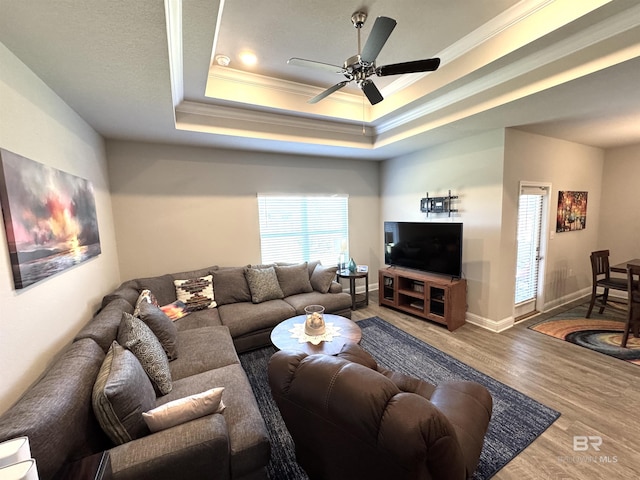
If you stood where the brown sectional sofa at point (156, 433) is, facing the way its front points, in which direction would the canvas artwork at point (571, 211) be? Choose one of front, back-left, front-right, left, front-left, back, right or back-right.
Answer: front-left

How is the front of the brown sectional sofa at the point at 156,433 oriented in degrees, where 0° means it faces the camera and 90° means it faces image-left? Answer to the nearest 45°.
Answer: approximately 315°

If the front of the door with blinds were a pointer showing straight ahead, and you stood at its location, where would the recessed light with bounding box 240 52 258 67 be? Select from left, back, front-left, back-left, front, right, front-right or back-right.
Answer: right

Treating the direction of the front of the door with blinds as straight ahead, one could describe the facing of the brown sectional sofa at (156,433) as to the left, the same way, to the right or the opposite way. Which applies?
to the left

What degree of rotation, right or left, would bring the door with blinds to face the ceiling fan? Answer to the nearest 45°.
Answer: approximately 45° to its right

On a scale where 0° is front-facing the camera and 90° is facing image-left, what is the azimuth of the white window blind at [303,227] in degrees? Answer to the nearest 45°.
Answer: approximately 0°

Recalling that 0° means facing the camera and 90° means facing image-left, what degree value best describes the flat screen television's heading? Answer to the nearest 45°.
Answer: approximately 45°

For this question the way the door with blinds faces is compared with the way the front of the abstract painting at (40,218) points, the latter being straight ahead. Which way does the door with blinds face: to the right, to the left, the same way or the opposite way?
to the right
